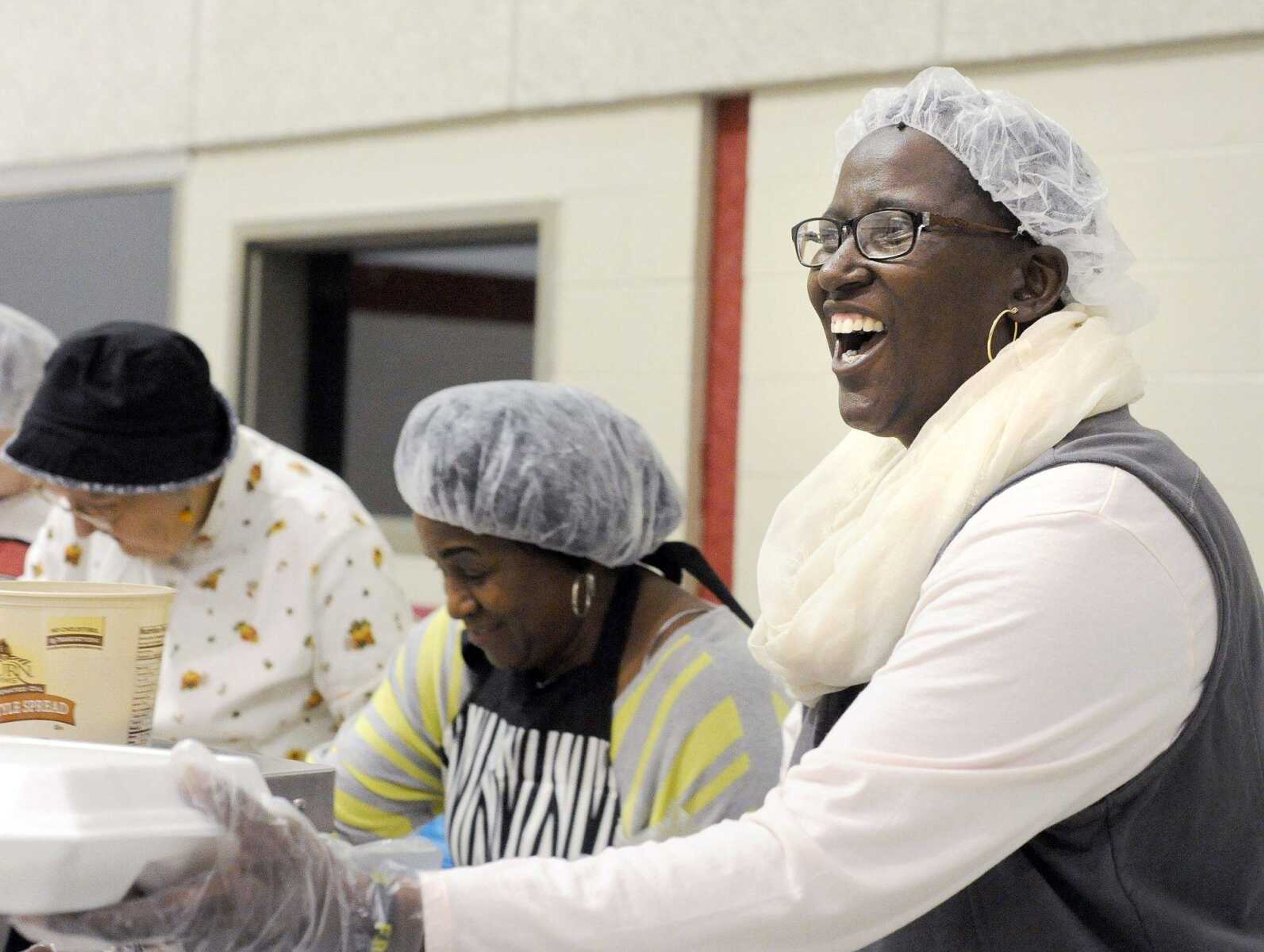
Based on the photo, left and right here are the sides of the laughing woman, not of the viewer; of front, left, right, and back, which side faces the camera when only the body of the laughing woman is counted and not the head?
left

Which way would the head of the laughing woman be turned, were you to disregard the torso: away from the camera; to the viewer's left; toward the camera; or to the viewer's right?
to the viewer's left
